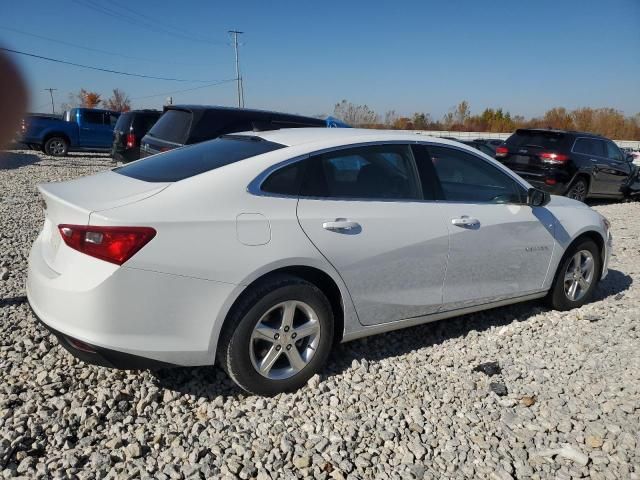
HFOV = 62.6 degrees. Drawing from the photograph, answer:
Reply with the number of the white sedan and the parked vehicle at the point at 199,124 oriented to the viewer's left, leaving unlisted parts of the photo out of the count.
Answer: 0

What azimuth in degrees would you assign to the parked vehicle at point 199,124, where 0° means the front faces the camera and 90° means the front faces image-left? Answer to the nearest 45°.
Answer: approximately 225°

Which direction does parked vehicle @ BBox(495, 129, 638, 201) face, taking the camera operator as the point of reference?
facing away from the viewer and to the right of the viewer

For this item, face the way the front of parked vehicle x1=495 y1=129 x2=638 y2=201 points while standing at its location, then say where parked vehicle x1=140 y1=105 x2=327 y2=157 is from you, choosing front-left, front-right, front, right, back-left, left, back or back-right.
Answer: back

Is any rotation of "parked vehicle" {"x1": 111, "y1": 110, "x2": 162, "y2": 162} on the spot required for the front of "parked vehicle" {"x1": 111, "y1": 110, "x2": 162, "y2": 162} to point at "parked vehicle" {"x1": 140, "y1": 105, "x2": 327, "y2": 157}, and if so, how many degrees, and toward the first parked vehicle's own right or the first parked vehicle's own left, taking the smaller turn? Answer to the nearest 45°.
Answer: approximately 135° to the first parked vehicle's own right

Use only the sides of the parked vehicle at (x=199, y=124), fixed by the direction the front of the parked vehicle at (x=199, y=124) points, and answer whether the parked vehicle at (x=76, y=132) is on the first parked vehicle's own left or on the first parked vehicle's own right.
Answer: on the first parked vehicle's own left

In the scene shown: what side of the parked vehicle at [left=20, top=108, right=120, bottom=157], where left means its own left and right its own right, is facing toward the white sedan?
right

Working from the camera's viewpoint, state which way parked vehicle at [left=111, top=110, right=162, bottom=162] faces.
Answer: facing away from the viewer and to the right of the viewer

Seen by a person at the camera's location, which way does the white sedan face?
facing away from the viewer and to the right of the viewer

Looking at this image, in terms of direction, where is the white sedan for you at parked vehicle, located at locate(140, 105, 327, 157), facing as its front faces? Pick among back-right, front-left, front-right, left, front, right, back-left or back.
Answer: back-right

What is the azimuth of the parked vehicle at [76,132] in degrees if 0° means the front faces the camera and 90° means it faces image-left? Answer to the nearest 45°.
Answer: approximately 270°
